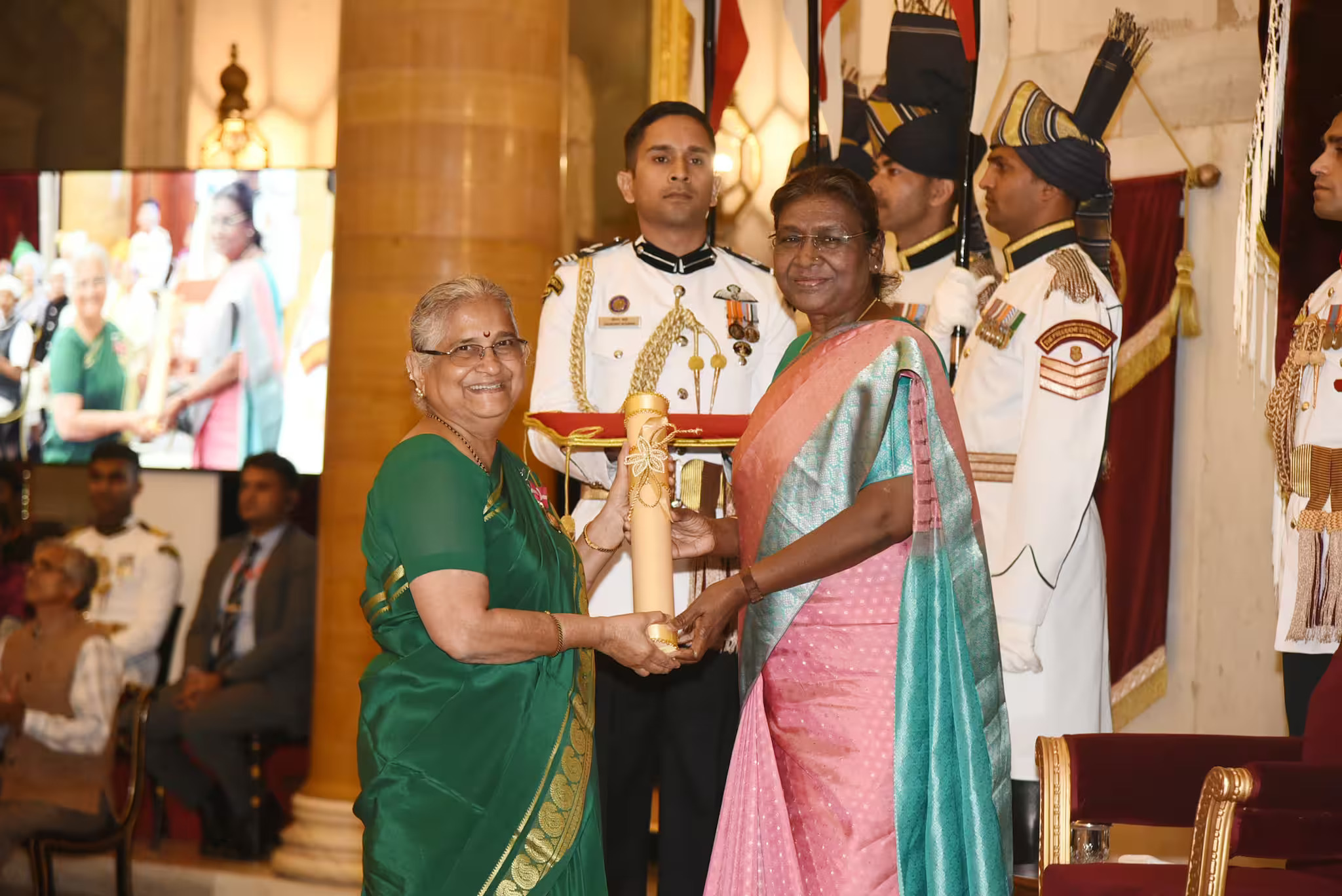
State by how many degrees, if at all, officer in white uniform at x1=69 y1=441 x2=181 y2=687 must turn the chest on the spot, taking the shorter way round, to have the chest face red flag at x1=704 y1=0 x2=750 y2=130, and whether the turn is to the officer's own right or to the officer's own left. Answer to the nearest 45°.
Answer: approximately 90° to the officer's own left

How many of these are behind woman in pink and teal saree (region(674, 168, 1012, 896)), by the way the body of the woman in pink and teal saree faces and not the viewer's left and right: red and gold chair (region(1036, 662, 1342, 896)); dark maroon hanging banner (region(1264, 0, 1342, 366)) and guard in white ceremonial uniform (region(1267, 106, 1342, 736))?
3

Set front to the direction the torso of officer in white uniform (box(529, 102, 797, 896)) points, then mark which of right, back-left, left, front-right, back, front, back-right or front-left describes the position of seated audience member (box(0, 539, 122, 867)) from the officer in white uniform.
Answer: back-right

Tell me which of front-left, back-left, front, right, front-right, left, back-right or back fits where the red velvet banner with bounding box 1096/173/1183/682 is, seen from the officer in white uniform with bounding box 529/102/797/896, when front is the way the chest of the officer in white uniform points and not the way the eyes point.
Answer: back-left

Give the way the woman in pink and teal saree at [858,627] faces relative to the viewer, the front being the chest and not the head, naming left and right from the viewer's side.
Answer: facing the viewer and to the left of the viewer

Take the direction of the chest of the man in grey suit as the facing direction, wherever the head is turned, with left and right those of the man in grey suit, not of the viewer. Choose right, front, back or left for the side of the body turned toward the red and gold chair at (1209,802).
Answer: left

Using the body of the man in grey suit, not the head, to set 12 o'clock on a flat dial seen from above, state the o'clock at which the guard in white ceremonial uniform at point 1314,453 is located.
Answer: The guard in white ceremonial uniform is roughly at 9 o'clock from the man in grey suit.

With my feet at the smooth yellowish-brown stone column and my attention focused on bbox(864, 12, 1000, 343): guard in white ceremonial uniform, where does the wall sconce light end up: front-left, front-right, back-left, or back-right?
front-left

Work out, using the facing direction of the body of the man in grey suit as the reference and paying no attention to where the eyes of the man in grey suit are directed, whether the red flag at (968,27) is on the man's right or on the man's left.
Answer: on the man's left

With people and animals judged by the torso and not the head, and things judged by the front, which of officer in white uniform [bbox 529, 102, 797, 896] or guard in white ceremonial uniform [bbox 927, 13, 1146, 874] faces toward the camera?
the officer in white uniform

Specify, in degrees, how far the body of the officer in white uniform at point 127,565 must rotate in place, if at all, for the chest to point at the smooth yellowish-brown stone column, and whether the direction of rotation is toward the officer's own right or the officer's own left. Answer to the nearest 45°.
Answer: approximately 90° to the officer's own left

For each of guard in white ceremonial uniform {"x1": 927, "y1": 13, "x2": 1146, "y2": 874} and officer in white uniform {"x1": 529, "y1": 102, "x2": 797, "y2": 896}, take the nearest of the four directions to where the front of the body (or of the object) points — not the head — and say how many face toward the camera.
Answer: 1

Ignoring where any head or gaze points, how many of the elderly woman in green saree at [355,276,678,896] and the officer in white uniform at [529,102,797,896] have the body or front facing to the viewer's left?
0

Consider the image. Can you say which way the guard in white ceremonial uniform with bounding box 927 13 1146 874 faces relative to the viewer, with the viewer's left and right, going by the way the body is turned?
facing to the left of the viewer
